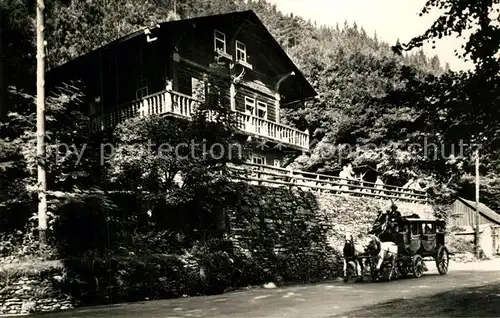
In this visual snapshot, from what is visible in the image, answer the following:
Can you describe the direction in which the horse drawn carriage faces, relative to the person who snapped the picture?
facing the viewer and to the left of the viewer

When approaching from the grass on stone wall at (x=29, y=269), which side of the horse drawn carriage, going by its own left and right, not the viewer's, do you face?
front

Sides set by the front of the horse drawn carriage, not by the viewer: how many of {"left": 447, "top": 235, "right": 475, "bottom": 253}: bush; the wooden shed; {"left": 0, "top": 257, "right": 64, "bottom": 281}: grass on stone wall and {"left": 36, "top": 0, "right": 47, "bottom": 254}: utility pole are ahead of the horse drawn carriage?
2

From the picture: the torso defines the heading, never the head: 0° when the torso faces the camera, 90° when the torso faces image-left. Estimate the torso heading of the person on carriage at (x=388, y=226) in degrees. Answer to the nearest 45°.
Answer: approximately 45°

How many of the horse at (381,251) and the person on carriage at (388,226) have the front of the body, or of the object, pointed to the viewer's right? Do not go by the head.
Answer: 0

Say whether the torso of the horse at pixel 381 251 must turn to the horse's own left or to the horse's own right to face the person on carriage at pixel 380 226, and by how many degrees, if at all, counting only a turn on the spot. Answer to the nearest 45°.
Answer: approximately 135° to the horse's own right

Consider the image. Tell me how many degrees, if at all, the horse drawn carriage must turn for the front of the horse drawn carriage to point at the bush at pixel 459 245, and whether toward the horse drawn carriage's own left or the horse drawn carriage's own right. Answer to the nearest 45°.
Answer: approximately 135° to the horse drawn carriage's own right

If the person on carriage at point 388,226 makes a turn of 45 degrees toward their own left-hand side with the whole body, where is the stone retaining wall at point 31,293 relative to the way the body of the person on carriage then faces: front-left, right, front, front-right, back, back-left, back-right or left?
front-right

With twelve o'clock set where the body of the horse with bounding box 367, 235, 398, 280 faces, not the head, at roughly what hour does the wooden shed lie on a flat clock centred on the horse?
The wooden shed is roughly at 5 o'clock from the horse.

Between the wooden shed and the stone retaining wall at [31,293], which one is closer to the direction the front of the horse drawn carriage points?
the stone retaining wall

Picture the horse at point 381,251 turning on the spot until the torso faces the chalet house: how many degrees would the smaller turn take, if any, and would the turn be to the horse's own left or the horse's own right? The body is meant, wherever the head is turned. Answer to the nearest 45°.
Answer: approximately 90° to the horse's own right

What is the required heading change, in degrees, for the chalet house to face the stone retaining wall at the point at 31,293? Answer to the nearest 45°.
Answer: approximately 45° to its right

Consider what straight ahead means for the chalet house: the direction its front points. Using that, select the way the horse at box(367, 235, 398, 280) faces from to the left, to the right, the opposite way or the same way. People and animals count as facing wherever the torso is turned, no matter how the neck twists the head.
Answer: to the right

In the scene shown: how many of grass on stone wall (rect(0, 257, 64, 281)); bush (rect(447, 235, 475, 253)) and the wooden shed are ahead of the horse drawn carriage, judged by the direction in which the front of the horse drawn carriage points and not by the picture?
1

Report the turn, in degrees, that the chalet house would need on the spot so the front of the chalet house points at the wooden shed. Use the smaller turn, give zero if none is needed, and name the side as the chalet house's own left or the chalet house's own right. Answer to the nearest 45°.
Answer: approximately 90° to the chalet house's own left

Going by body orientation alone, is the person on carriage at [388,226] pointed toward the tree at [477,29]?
no
